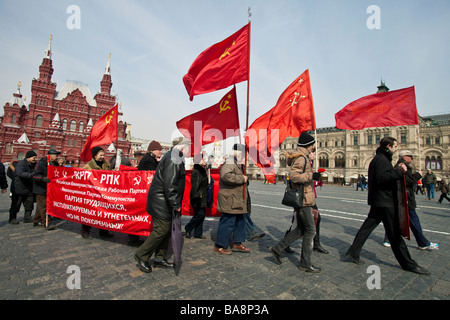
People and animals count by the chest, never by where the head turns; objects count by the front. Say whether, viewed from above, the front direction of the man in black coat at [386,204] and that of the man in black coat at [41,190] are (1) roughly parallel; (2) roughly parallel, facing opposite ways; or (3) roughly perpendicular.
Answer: roughly parallel
